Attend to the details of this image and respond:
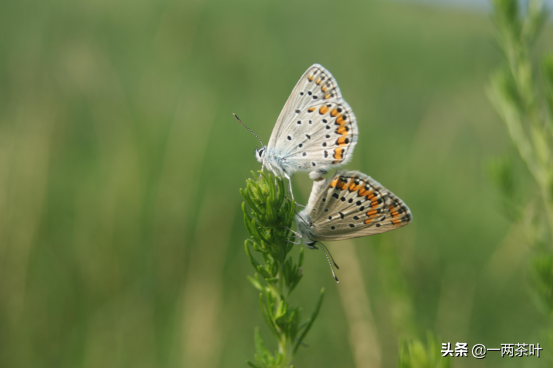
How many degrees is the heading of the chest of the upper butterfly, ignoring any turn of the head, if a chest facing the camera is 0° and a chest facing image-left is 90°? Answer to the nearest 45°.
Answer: approximately 90°
